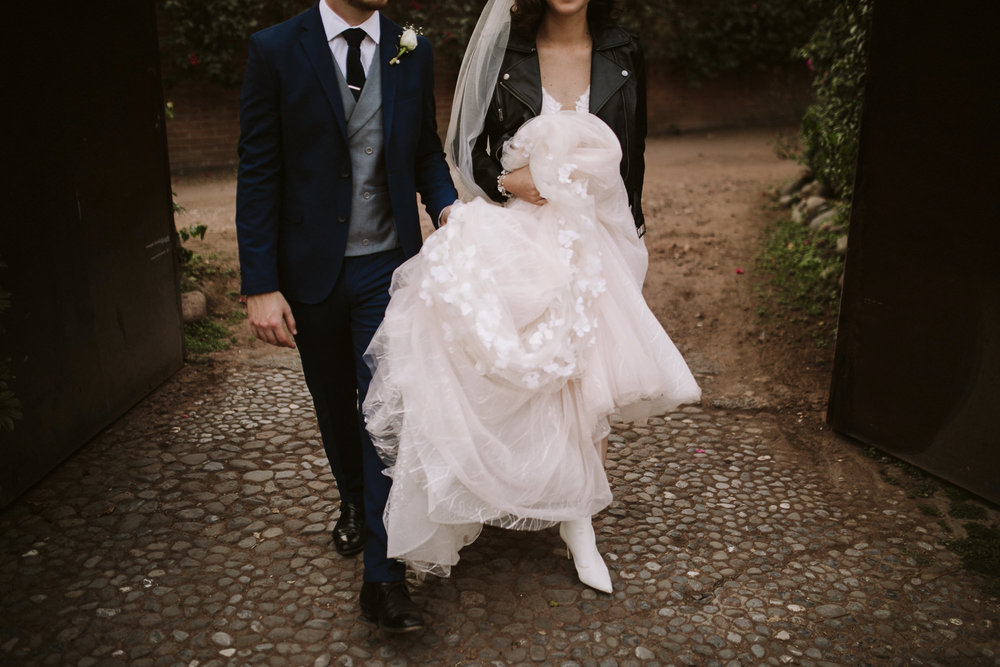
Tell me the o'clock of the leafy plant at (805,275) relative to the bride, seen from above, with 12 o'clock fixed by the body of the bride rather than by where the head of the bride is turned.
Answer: The leafy plant is roughly at 7 o'clock from the bride.

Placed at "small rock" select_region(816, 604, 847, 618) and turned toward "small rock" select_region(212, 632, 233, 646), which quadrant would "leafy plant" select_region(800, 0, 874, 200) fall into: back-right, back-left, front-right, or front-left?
back-right

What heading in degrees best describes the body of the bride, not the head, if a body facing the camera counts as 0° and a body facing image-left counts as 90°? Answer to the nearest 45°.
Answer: approximately 0°

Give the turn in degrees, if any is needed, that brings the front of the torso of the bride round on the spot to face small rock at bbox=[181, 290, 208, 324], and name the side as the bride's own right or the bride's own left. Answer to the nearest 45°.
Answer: approximately 135° to the bride's own right

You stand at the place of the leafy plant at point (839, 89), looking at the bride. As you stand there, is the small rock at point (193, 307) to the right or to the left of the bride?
right

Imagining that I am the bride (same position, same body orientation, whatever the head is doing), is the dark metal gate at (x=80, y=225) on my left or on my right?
on my right

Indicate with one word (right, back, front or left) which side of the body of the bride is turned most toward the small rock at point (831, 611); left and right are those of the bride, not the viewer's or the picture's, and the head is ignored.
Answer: left

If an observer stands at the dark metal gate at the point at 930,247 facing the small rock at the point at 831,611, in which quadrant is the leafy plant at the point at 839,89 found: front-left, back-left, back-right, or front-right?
back-right

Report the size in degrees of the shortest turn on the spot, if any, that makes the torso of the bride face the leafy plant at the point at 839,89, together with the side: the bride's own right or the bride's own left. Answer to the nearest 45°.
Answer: approximately 135° to the bride's own left

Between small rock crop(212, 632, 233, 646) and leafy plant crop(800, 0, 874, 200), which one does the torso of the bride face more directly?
the small rock

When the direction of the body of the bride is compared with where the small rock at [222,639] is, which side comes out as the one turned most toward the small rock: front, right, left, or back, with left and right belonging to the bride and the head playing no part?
right
